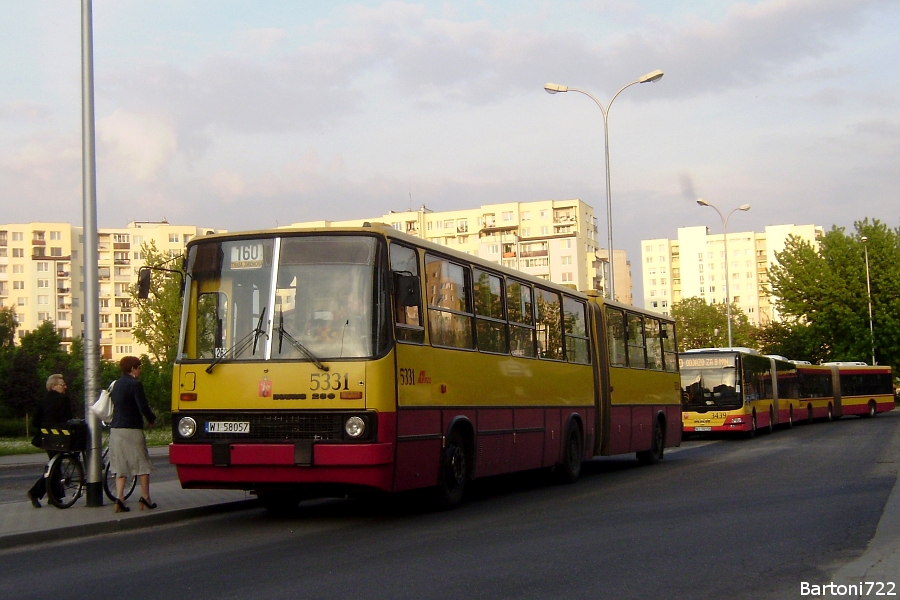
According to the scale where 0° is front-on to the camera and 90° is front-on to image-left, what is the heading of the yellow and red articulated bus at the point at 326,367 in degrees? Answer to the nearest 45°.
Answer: approximately 45°

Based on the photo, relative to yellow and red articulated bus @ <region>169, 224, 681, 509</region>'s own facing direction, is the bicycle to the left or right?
on its right
